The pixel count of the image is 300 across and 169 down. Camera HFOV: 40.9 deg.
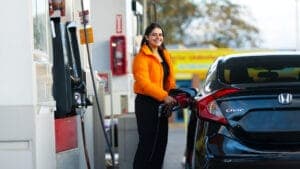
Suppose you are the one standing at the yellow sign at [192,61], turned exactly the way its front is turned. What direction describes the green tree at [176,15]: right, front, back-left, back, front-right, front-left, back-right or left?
back

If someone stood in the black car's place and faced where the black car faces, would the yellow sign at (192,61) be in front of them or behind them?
in front

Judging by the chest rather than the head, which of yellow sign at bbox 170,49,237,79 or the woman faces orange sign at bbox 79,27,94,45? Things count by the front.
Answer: yellow sign at bbox 170,49,237,79

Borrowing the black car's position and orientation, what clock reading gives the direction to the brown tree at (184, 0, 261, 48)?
The brown tree is roughly at 12 o'clock from the black car.

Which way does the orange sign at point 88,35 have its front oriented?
toward the camera

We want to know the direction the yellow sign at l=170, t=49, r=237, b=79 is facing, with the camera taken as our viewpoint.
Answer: facing the viewer

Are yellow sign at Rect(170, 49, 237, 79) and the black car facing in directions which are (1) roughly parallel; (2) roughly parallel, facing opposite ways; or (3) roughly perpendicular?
roughly parallel, facing opposite ways

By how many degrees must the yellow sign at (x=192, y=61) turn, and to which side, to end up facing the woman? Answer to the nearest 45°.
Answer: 0° — it already faces them

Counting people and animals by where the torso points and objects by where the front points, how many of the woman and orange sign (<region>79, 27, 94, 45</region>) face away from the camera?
0

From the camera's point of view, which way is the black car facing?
away from the camera

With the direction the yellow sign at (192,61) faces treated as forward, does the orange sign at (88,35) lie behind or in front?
in front

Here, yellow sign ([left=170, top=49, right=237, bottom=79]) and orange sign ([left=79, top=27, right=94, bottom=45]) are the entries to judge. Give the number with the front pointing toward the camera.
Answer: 2
